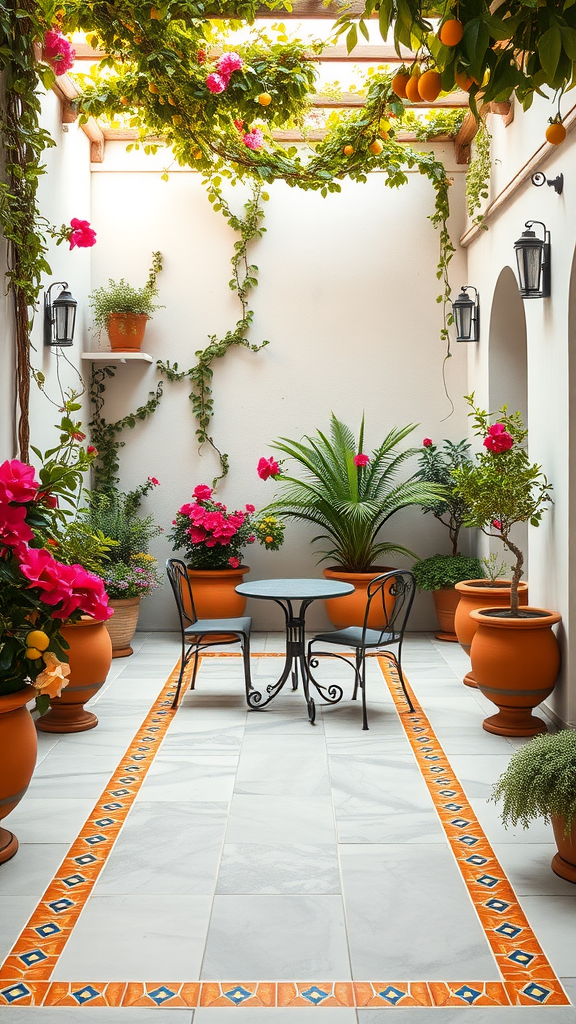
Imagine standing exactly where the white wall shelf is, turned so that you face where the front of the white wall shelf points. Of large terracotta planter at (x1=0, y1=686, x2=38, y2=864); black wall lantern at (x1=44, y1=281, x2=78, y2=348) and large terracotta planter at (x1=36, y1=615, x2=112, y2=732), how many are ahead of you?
3

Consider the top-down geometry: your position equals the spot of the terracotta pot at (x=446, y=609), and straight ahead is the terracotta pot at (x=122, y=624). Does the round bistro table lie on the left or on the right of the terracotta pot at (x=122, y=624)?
left

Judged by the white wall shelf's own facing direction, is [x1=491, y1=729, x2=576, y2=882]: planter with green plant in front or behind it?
in front

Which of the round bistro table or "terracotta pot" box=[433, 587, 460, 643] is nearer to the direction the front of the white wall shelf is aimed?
the round bistro table

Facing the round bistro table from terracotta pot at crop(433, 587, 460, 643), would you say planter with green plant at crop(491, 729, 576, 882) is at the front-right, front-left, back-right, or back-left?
front-left

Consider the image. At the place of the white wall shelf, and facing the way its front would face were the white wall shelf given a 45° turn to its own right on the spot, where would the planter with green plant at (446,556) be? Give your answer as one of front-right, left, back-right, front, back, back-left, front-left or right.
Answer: back-left

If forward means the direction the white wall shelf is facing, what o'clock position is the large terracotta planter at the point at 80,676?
The large terracotta planter is roughly at 12 o'clock from the white wall shelf.

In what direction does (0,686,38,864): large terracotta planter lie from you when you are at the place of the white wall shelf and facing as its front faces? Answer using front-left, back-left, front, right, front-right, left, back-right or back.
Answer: front

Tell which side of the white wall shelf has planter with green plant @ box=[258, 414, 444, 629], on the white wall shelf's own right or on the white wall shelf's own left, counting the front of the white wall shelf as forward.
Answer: on the white wall shelf's own left

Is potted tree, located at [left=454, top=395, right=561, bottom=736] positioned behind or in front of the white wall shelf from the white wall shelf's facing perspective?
in front

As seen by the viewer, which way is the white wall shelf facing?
toward the camera

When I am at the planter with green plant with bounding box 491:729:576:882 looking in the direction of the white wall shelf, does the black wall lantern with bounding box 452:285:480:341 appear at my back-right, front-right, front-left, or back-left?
front-right
